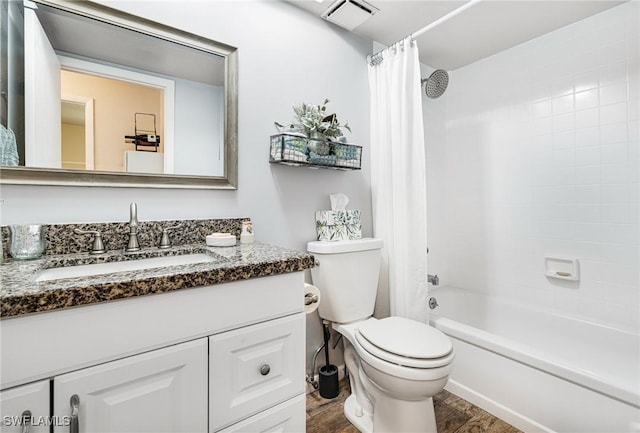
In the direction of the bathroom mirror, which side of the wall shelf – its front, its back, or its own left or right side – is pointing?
right

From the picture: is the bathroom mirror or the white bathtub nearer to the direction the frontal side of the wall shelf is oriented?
the white bathtub

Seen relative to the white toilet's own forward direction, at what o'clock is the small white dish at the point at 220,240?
The small white dish is roughly at 4 o'clock from the white toilet.

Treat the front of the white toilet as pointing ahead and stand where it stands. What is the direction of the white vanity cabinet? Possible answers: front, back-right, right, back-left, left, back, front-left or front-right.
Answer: right

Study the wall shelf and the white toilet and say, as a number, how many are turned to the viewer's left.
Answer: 0

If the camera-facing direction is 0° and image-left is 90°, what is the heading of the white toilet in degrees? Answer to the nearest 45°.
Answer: approximately 315°

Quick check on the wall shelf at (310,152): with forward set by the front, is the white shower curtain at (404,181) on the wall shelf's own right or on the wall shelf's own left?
on the wall shelf's own left

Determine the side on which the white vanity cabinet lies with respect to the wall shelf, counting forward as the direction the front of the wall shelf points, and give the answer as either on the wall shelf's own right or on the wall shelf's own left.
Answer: on the wall shelf's own right

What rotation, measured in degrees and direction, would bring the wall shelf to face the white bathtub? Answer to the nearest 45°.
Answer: approximately 45° to its left
